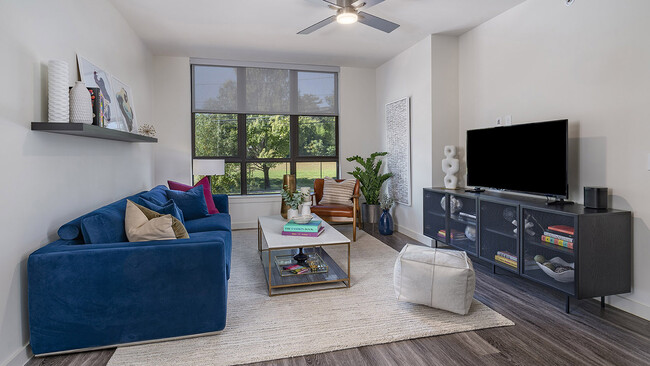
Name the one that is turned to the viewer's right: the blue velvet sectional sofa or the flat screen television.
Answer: the blue velvet sectional sofa

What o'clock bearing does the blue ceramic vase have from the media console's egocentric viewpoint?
The blue ceramic vase is roughly at 3 o'clock from the media console.

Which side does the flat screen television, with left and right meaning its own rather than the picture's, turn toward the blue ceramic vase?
right

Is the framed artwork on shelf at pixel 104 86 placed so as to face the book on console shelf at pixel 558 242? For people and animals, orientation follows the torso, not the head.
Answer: yes

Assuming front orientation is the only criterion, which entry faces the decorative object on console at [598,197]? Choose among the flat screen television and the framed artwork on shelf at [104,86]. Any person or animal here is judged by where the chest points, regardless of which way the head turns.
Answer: the framed artwork on shelf

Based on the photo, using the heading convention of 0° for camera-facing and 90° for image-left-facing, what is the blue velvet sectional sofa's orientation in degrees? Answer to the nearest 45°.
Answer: approximately 270°

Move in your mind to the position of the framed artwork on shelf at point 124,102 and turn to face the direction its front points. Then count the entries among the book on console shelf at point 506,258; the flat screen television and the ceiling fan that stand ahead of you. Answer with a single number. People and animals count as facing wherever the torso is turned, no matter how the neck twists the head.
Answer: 3

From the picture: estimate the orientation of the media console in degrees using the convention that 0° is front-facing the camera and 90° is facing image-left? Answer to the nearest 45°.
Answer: approximately 45°

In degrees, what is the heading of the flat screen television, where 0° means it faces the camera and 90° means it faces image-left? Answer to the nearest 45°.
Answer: approximately 45°

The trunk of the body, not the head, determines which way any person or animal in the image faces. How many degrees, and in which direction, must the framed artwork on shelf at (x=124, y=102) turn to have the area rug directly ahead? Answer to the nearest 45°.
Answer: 0° — it already faces it

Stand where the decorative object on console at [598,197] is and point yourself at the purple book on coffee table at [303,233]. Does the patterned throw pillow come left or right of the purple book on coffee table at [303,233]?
right

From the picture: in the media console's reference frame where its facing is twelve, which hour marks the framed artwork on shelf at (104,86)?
The framed artwork on shelf is roughly at 1 o'clock from the media console.

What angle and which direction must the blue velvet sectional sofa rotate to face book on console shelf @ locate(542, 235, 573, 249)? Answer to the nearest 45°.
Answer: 0° — it already faces it
